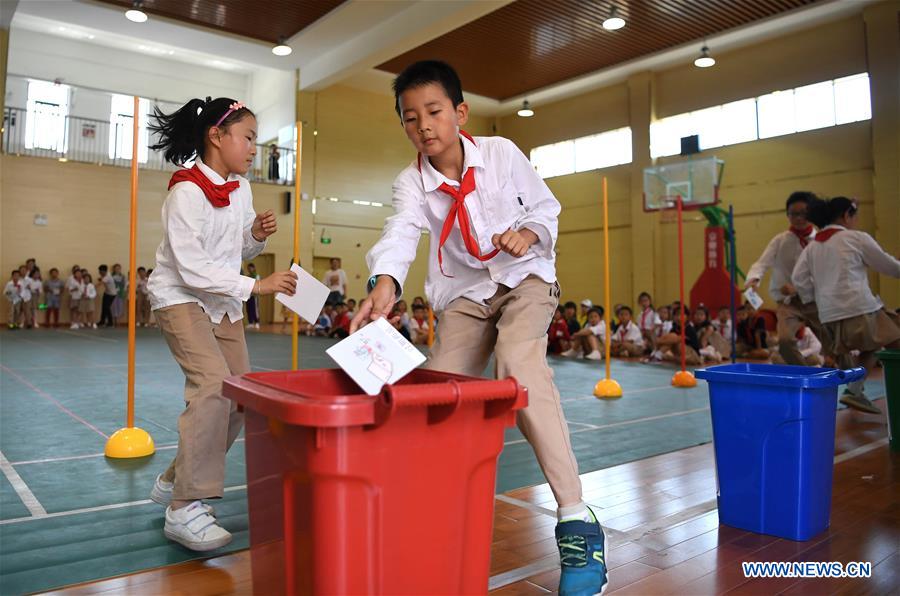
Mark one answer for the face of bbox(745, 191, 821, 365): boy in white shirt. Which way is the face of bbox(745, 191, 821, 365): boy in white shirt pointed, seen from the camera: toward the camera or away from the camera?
toward the camera

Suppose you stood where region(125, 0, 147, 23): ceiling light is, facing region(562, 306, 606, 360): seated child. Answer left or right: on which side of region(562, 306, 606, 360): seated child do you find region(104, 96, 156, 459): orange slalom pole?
right

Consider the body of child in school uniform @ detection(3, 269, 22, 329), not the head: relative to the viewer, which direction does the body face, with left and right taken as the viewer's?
facing the viewer and to the right of the viewer

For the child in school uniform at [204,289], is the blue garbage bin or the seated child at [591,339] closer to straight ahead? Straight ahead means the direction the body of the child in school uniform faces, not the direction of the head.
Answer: the blue garbage bin

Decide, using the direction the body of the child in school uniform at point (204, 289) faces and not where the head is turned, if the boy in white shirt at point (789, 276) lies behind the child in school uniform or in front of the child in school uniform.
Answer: in front

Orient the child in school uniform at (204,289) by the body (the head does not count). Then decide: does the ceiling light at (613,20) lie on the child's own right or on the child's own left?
on the child's own left

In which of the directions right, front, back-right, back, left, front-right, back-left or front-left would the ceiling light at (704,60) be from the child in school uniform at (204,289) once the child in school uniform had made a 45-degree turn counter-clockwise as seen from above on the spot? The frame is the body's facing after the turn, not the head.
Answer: front

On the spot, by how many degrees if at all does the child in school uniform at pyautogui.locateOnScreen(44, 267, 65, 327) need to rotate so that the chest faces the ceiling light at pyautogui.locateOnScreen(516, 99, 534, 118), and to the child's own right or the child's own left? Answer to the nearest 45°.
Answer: approximately 90° to the child's own left

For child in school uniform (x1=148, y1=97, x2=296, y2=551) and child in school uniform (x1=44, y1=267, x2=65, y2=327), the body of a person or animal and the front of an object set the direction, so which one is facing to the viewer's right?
child in school uniform (x1=148, y1=97, x2=296, y2=551)

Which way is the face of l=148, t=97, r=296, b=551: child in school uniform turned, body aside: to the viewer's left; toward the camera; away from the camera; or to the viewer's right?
to the viewer's right

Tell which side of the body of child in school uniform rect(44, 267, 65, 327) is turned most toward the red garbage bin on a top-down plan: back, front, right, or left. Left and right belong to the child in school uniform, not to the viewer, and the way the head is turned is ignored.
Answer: front
